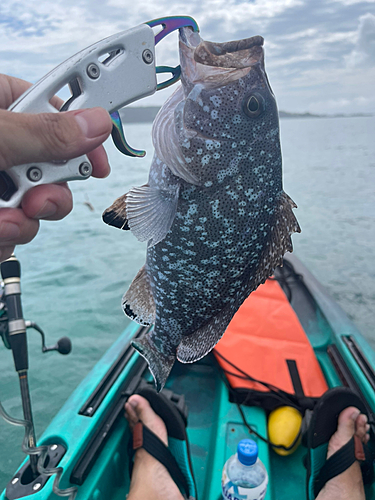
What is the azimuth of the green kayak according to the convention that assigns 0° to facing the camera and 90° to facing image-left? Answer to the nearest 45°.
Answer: approximately 180°
